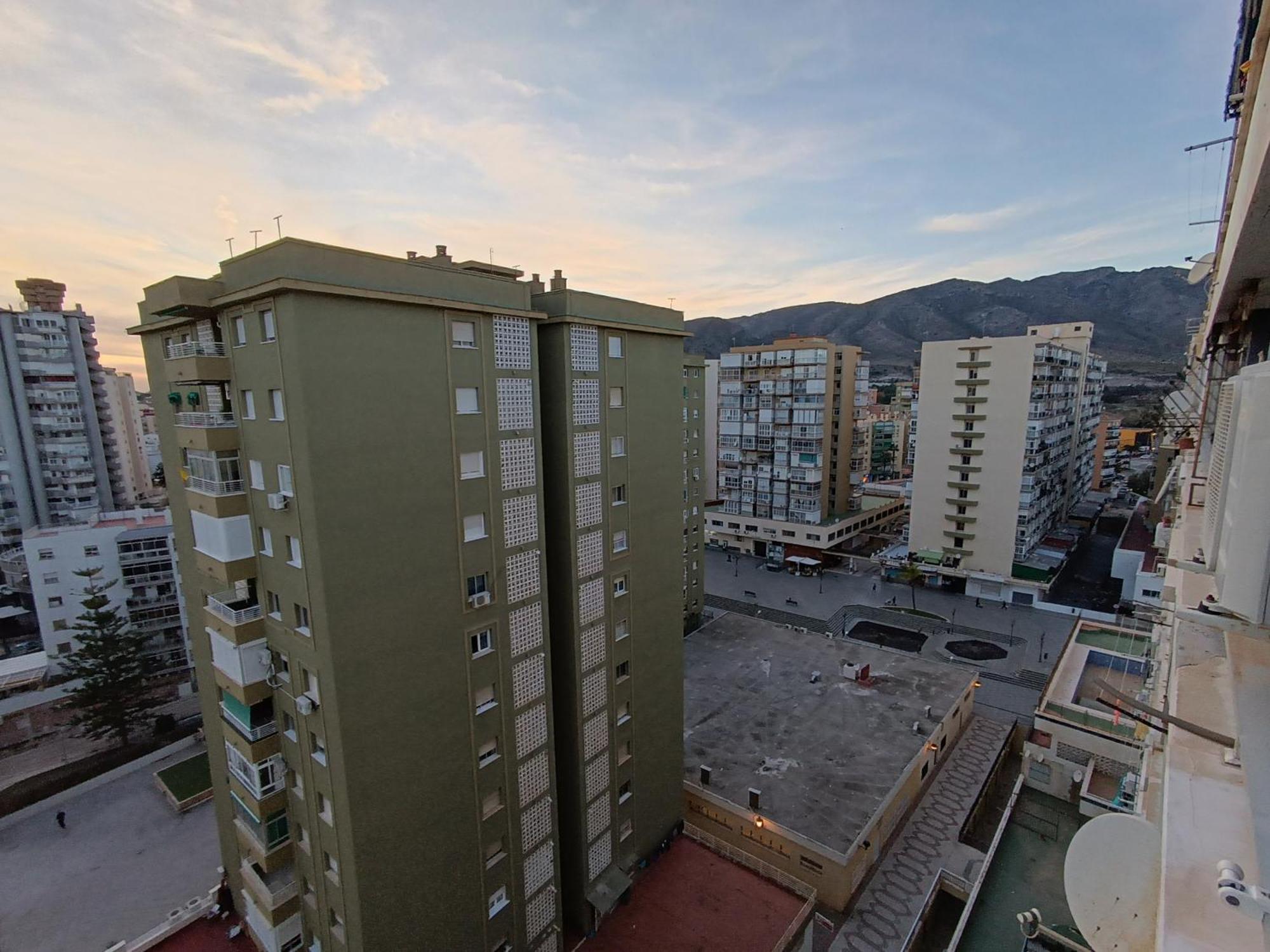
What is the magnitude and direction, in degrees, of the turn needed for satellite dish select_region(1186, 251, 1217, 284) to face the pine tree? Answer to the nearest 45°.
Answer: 0° — it already faces it

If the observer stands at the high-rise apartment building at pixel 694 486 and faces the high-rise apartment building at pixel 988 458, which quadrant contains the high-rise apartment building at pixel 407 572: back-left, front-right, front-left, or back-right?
back-right

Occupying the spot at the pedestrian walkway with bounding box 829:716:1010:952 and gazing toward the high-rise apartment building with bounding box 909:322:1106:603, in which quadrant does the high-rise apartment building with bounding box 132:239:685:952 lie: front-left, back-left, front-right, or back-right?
back-left

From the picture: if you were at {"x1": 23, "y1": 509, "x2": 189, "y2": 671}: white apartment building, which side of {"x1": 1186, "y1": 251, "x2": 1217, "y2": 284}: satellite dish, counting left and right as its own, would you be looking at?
front
